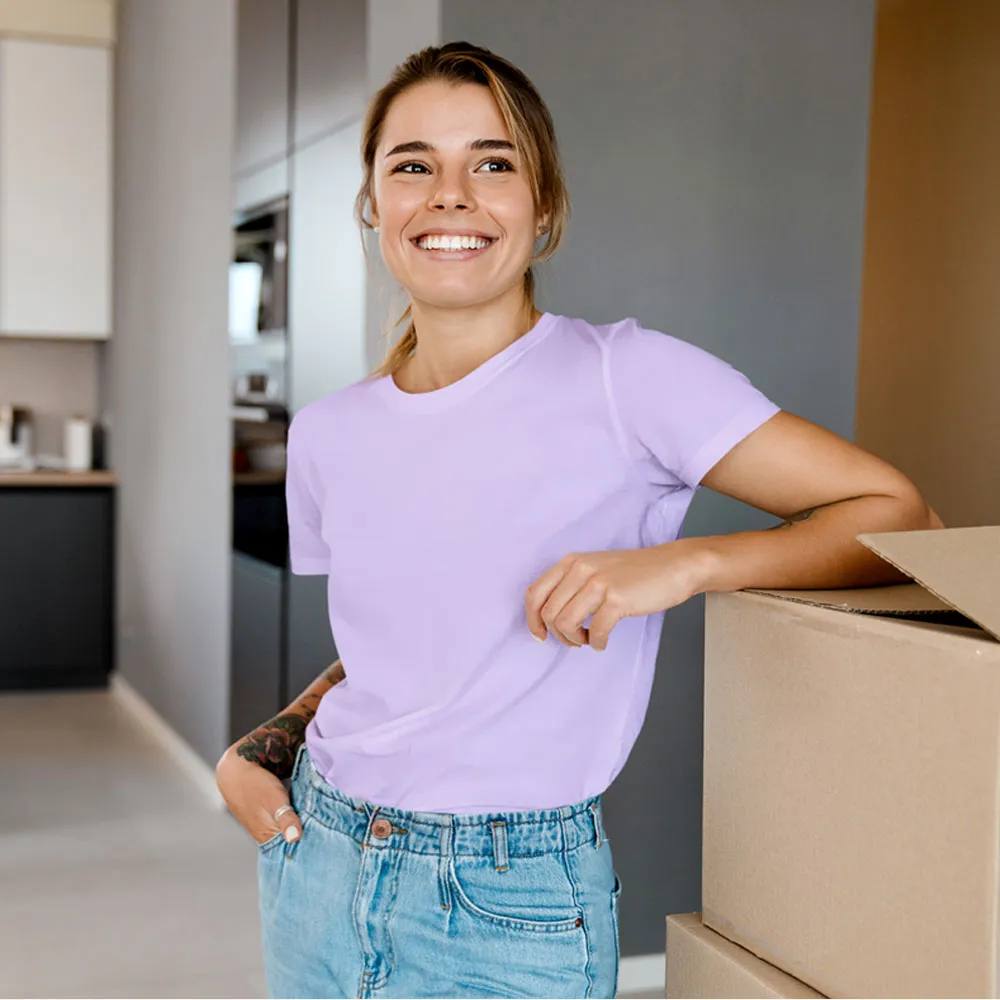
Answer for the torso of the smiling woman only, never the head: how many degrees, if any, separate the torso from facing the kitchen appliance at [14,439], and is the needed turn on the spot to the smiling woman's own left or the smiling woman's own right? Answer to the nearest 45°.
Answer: approximately 90° to the smiling woman's own right

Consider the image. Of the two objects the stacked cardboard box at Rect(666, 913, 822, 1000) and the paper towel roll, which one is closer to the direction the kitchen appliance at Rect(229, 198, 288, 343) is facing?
the stacked cardboard box

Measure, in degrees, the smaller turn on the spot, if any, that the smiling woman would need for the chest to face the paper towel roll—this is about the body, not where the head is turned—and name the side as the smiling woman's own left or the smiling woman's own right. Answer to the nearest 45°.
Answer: approximately 90° to the smiling woman's own right

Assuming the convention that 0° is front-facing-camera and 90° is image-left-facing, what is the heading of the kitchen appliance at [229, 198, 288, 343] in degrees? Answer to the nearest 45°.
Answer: approximately 45°

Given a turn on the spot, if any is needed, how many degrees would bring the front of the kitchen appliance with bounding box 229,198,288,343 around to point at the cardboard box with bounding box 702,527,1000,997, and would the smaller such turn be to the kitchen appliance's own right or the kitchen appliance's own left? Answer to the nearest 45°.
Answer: approximately 45° to the kitchen appliance's own left

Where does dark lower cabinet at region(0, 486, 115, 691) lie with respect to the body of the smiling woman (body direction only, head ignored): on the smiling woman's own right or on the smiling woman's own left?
on the smiling woman's own right

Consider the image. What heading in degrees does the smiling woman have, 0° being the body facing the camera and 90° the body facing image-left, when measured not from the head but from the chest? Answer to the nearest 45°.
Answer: approximately 45°

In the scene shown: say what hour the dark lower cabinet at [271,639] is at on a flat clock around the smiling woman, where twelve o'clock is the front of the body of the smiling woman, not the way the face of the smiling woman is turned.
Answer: The dark lower cabinet is roughly at 4 o'clock from the smiling woman.

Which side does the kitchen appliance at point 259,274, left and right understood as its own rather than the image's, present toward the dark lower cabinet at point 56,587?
right

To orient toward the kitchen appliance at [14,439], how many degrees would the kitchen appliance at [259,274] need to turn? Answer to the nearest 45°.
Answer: approximately 90° to its right
